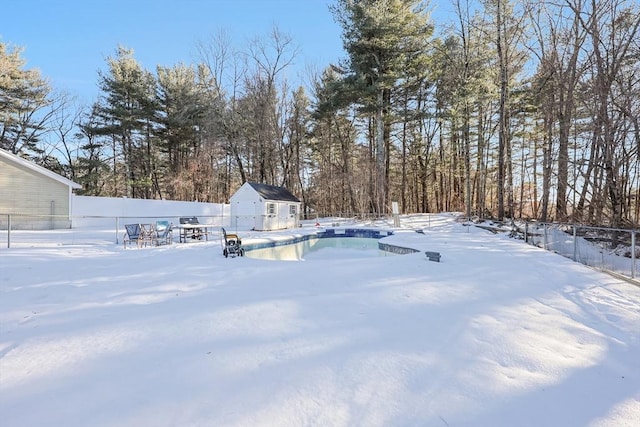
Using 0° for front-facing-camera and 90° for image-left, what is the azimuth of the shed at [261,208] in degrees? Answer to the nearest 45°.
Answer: approximately 315°

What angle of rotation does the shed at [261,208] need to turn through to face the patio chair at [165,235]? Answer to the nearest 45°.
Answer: approximately 90° to its right

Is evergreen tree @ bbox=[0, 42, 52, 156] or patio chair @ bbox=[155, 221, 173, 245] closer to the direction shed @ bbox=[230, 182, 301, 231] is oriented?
the patio chair

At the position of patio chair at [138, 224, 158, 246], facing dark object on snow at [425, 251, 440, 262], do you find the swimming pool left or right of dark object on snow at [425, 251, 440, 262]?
left

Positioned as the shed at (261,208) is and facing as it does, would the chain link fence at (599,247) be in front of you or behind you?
in front

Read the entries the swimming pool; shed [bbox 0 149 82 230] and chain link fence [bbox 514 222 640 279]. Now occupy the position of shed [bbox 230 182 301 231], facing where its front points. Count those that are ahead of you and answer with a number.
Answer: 2

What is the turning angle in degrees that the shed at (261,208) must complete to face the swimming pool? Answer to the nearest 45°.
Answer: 0° — it already faces it

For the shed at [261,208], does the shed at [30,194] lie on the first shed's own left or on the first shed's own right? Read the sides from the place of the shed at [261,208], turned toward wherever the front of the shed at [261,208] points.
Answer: on the first shed's own right

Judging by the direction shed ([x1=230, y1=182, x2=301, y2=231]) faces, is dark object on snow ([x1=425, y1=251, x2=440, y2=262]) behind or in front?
in front

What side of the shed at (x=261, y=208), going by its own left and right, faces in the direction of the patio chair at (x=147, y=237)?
right

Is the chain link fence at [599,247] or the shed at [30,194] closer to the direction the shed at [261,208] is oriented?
the chain link fence

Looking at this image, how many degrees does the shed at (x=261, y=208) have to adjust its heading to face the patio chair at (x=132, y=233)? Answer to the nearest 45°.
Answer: approximately 90° to its right
